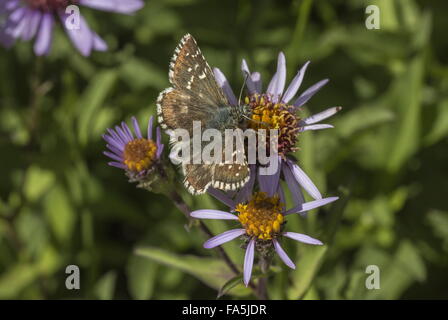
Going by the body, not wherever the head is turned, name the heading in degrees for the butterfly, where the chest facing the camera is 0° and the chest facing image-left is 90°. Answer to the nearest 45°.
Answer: approximately 270°

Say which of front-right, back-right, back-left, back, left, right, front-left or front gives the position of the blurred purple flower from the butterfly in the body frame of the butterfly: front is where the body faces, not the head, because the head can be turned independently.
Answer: back-left
